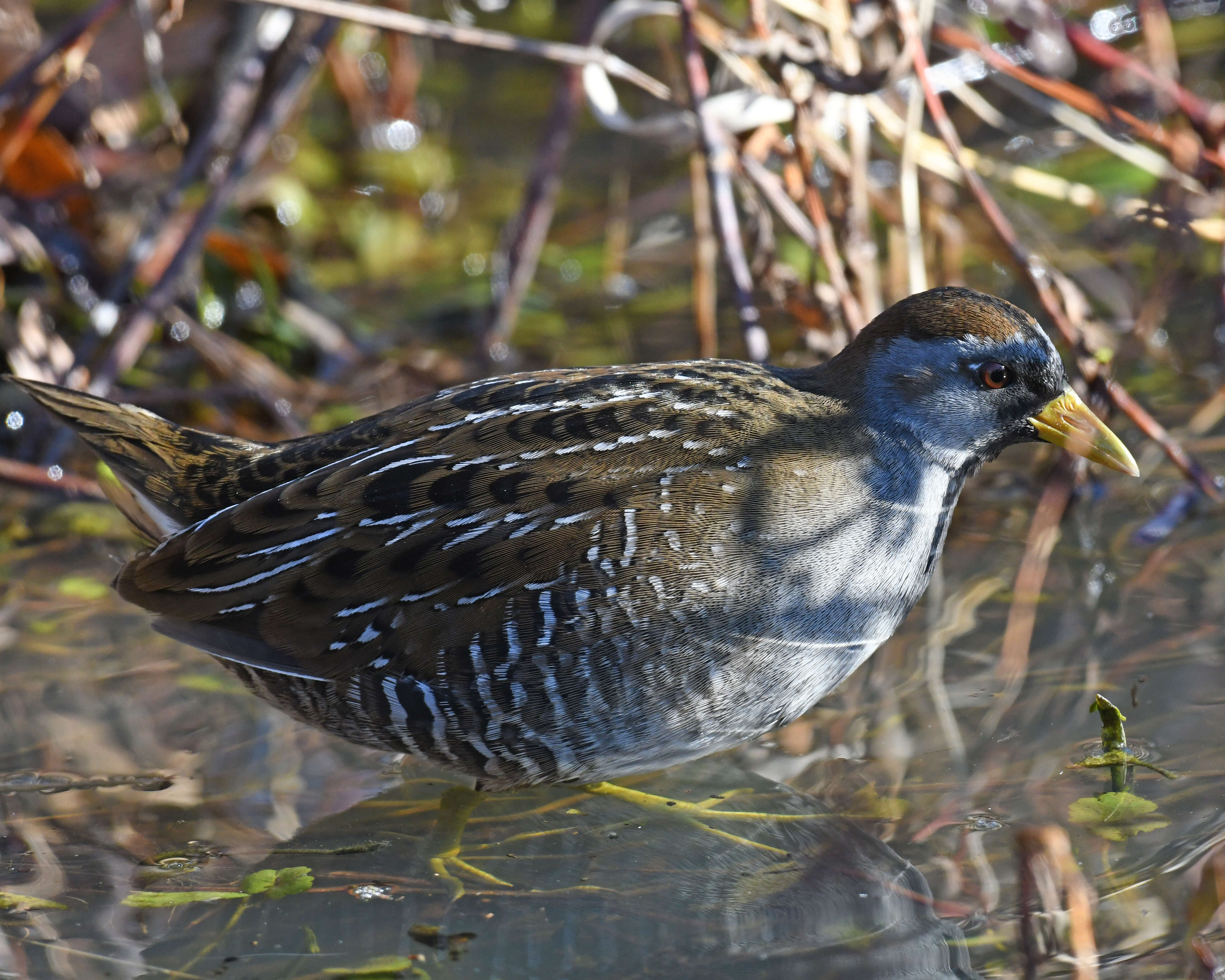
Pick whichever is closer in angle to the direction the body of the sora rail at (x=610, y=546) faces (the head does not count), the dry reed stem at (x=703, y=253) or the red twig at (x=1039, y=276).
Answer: the red twig

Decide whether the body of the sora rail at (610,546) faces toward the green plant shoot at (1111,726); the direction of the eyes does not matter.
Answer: yes

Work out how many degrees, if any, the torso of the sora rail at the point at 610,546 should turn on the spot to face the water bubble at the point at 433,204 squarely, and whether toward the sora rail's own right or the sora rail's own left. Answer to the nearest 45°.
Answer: approximately 90° to the sora rail's own left

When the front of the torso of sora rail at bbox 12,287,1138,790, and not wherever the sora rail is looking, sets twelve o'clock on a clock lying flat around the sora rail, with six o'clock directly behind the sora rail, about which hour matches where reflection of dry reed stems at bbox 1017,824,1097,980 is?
The reflection of dry reed stems is roughly at 1 o'clock from the sora rail.

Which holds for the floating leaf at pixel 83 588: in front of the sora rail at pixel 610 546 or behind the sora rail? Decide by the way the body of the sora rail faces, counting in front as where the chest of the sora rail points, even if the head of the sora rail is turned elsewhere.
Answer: behind

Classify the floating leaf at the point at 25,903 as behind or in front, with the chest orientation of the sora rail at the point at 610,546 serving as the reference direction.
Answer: behind

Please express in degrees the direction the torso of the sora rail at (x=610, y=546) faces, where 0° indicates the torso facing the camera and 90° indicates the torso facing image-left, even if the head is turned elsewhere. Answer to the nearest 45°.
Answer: approximately 270°

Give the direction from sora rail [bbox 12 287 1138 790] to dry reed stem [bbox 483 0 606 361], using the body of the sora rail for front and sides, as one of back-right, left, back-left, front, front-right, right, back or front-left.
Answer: left

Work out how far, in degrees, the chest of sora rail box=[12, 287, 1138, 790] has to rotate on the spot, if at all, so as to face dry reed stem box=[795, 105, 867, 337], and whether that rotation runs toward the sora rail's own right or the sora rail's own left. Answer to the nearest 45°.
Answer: approximately 45° to the sora rail's own left

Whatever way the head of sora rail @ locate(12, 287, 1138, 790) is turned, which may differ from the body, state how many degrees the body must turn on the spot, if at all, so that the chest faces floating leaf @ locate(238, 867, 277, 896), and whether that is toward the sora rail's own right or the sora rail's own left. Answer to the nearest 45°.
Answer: approximately 180°

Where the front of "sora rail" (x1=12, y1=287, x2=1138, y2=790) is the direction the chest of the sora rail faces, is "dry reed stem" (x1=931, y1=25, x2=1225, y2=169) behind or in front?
in front
